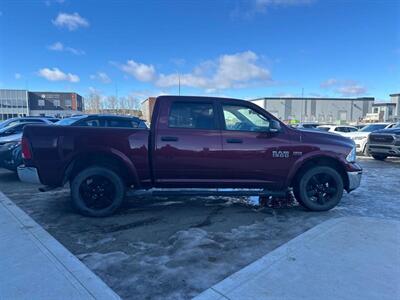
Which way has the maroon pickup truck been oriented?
to the viewer's right

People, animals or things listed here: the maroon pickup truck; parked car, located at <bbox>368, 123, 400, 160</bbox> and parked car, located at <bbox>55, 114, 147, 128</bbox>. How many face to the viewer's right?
1

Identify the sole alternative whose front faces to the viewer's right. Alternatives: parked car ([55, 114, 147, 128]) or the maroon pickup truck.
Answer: the maroon pickup truck

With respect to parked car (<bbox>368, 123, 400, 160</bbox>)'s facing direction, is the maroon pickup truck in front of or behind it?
in front

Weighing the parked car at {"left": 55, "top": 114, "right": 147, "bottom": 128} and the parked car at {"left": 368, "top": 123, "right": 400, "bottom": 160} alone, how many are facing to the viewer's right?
0

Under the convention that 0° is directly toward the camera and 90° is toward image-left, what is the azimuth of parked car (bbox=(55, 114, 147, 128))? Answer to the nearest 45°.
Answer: approximately 45°

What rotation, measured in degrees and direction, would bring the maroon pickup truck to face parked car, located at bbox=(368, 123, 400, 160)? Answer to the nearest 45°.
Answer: approximately 45° to its left

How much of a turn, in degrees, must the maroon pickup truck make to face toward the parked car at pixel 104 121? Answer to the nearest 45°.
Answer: approximately 135° to its left

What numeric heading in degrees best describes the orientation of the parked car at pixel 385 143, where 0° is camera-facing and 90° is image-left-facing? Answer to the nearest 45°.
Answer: approximately 45°

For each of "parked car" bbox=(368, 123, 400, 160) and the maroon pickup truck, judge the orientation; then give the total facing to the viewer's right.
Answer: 1

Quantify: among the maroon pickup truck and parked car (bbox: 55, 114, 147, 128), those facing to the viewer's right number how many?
1

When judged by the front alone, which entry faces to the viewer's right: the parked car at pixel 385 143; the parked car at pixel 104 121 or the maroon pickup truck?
the maroon pickup truck

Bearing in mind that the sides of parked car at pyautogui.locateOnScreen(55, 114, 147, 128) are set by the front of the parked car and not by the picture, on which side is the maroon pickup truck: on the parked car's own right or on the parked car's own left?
on the parked car's own left
